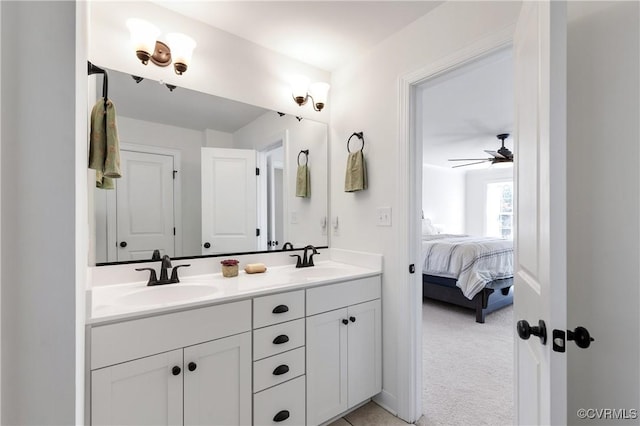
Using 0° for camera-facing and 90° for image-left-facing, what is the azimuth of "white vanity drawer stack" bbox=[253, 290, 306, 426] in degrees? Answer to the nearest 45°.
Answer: approximately 315°

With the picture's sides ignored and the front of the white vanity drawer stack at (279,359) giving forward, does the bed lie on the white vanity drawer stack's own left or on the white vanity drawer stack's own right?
on the white vanity drawer stack's own left

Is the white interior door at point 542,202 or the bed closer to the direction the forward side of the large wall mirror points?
the white interior door

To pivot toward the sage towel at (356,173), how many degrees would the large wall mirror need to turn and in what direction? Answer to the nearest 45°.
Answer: approximately 45° to its left

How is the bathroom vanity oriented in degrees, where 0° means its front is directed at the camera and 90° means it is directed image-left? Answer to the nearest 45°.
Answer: approximately 315°

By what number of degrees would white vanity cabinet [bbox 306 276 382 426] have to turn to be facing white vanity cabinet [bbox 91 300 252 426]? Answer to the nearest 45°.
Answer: approximately 90° to its right
